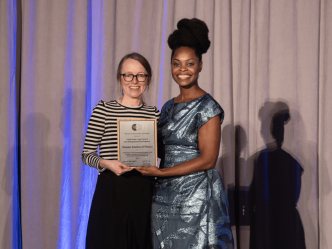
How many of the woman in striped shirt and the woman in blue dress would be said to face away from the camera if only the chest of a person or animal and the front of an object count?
0

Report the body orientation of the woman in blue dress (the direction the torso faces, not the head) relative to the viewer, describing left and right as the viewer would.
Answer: facing the viewer and to the left of the viewer

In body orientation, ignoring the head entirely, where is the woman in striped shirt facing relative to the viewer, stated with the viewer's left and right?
facing the viewer
